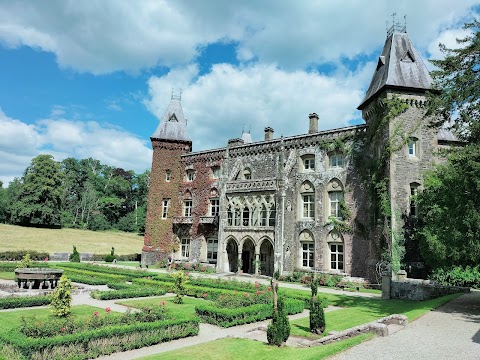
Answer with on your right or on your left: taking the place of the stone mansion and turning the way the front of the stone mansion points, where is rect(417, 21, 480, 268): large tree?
on your left

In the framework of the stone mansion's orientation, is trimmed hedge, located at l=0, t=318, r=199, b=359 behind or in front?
in front

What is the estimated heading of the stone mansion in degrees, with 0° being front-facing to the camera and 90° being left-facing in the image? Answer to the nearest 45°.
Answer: approximately 45°

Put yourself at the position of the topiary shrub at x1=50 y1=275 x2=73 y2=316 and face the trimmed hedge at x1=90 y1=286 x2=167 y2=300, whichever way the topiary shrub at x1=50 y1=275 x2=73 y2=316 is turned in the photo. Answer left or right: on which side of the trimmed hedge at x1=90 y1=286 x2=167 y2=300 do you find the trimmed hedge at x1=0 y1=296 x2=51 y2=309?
left

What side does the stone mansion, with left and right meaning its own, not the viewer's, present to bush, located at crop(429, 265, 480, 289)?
left

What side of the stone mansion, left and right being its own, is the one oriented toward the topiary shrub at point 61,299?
front

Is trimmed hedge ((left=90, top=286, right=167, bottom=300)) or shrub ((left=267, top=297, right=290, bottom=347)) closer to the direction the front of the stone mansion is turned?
the trimmed hedge

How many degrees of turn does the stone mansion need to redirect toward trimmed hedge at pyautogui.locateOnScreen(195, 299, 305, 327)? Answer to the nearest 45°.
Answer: approximately 45° to its left

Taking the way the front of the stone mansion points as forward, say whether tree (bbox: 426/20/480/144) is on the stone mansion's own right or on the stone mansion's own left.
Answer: on the stone mansion's own left

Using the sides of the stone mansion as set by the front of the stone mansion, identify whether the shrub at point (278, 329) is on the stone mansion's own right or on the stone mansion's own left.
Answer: on the stone mansion's own left

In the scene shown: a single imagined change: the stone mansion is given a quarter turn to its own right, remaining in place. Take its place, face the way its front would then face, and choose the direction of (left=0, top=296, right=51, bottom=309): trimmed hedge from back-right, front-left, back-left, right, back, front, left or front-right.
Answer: left
